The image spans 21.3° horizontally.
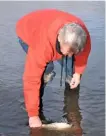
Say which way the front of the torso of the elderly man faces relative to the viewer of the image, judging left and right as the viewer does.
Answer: facing the viewer and to the right of the viewer
